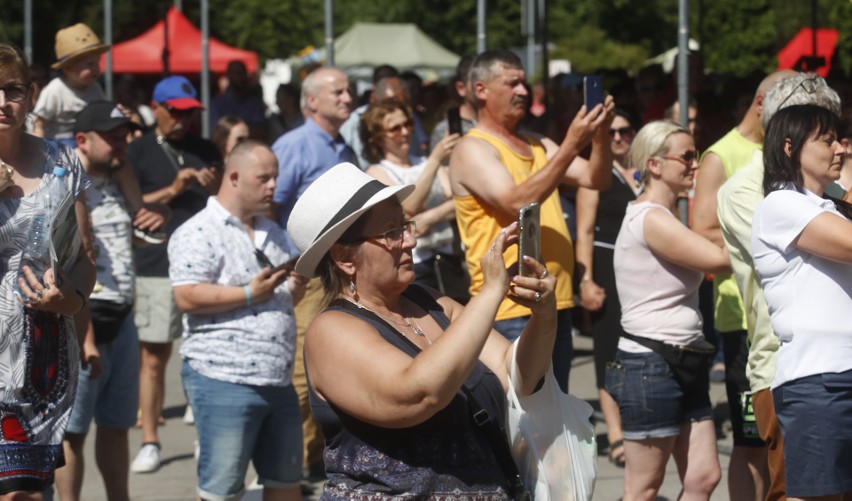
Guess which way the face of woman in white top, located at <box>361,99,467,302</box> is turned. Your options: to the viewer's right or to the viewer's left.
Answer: to the viewer's right

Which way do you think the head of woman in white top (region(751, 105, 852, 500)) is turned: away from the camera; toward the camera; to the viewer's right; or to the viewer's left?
to the viewer's right

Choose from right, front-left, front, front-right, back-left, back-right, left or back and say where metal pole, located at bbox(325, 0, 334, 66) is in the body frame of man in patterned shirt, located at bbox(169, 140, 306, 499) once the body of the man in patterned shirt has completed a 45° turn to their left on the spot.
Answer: left

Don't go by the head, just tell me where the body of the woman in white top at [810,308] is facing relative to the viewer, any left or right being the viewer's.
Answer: facing to the right of the viewer

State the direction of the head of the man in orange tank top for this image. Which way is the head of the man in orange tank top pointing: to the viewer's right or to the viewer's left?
to the viewer's right

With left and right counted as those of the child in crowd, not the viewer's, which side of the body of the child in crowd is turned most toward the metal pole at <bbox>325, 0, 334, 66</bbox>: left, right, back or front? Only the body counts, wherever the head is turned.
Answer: left

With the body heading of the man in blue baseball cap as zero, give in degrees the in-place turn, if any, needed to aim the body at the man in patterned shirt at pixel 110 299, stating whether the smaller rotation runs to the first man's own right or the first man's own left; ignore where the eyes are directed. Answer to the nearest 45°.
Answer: approximately 45° to the first man's own right

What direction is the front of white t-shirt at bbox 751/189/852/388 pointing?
to the viewer's right

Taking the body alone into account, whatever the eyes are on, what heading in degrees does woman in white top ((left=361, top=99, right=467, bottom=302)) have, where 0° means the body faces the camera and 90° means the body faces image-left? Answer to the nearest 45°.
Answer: approximately 315°
